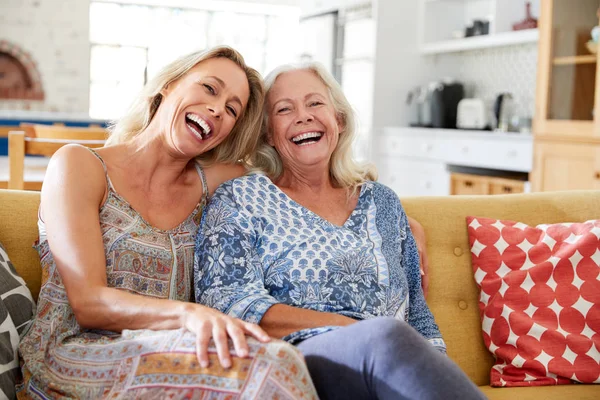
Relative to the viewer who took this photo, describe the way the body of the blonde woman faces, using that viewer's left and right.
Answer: facing the viewer and to the right of the viewer

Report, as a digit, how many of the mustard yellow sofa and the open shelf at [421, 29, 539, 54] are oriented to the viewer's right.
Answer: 0

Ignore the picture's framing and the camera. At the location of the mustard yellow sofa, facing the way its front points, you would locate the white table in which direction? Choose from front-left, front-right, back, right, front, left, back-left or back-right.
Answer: back-right

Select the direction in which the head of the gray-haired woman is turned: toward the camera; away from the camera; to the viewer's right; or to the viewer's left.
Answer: toward the camera

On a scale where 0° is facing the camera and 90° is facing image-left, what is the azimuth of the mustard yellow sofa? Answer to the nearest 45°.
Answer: approximately 0°

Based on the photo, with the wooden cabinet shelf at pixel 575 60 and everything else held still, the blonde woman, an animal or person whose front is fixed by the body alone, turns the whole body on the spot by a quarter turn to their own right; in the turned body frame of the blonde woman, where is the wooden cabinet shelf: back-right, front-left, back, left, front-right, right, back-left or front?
back

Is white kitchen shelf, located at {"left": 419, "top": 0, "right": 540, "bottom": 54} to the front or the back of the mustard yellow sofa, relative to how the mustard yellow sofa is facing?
to the back

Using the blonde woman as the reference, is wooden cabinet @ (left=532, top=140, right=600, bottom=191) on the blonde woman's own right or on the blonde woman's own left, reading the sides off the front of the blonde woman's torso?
on the blonde woman's own left

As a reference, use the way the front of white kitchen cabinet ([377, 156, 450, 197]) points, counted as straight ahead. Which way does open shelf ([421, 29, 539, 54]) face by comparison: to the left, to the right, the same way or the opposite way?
the same way

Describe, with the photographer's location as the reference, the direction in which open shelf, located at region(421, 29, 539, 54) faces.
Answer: facing the viewer and to the left of the viewer
